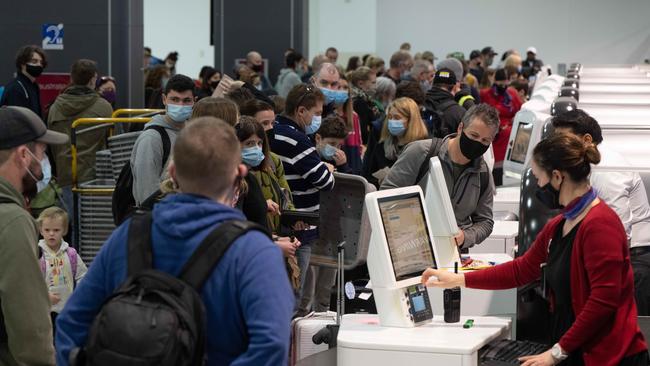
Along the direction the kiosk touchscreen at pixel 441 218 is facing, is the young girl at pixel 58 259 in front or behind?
behind

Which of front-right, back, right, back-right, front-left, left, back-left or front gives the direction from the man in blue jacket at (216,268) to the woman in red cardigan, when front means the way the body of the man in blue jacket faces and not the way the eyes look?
front-right

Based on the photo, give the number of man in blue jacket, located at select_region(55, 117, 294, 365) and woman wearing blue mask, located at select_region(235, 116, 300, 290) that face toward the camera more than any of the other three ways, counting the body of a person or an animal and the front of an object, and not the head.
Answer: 1

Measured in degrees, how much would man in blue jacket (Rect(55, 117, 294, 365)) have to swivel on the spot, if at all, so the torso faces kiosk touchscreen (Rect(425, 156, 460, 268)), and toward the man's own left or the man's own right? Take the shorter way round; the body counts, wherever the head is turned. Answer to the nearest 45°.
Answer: approximately 45° to the man's own right

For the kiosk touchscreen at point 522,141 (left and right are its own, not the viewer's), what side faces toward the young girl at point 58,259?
front

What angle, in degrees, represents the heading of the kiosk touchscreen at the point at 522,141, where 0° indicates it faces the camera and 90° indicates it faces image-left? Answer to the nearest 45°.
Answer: approximately 45°

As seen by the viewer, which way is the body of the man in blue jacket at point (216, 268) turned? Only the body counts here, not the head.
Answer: away from the camera

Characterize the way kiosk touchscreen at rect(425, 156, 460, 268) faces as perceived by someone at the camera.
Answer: facing to the right of the viewer

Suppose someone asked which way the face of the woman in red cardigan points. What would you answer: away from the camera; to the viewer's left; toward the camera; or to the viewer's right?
to the viewer's left

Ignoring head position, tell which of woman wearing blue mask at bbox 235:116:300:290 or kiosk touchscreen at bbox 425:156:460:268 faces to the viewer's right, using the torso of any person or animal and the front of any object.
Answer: the kiosk touchscreen

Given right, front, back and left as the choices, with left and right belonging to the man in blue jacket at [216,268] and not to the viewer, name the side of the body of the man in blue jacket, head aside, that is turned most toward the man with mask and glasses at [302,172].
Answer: front
